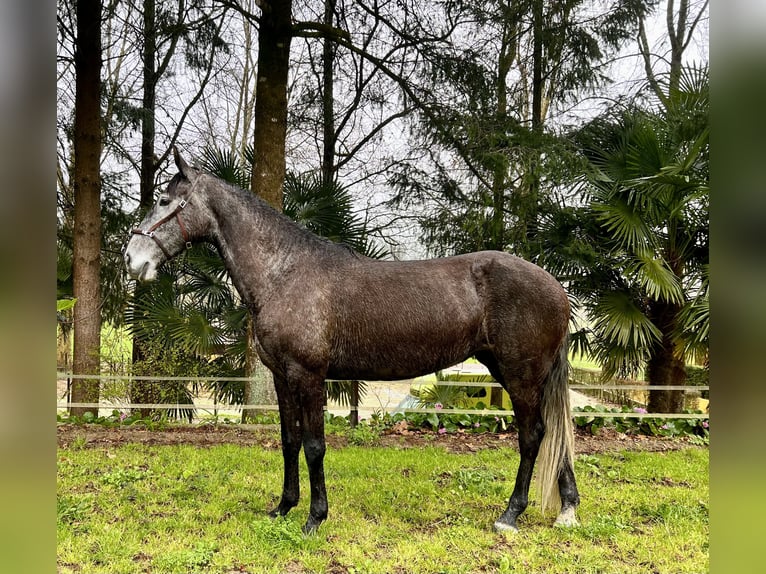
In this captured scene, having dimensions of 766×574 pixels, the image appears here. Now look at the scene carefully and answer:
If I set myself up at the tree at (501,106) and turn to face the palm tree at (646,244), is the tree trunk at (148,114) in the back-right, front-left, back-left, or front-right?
back-right

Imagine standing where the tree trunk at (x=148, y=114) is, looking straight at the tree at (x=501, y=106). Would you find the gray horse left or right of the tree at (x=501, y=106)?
right

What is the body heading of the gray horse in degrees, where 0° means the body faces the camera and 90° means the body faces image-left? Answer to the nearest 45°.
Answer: approximately 90°

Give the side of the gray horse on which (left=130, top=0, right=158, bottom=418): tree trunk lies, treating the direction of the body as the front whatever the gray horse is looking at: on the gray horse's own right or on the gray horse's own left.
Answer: on the gray horse's own right

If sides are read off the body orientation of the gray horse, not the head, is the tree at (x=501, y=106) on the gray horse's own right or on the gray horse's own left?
on the gray horse's own right

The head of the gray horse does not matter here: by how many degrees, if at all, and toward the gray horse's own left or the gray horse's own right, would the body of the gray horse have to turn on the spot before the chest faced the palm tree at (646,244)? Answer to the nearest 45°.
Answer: approximately 135° to the gray horse's own right

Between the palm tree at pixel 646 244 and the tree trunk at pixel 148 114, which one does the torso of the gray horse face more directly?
the tree trunk
